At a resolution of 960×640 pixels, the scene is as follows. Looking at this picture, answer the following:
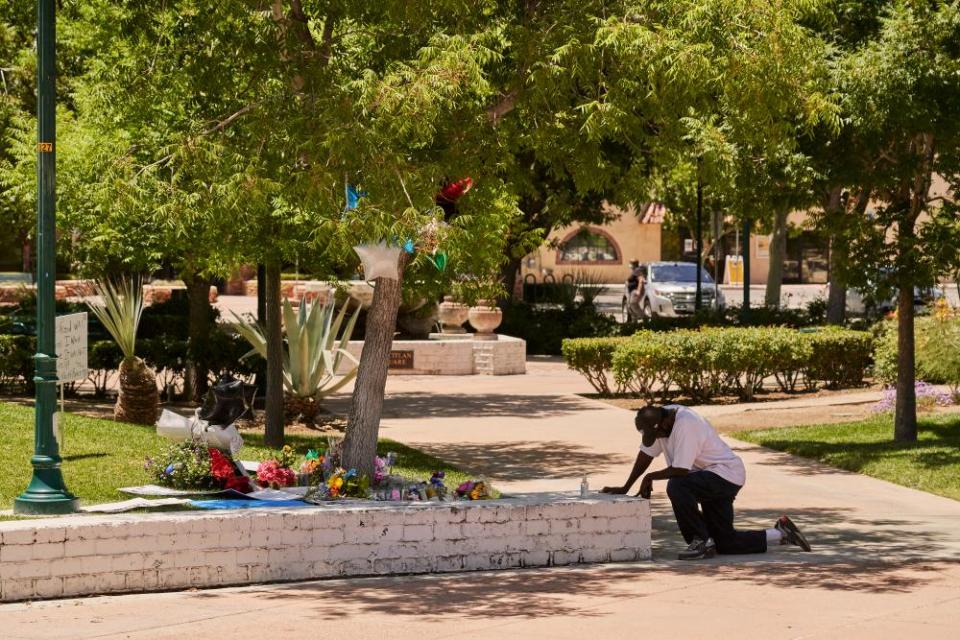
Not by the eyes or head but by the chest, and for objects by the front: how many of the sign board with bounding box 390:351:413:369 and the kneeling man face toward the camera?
1

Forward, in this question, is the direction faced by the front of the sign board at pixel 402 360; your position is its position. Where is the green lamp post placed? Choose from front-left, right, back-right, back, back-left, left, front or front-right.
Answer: front

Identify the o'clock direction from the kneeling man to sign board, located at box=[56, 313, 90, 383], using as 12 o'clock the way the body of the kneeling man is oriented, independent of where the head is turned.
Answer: The sign board is roughly at 12 o'clock from the kneeling man.

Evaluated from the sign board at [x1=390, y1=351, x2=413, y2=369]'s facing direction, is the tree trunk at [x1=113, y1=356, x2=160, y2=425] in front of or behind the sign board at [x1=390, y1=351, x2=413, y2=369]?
in front

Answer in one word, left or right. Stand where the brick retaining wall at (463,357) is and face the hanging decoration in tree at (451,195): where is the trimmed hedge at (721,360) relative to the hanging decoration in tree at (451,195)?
left

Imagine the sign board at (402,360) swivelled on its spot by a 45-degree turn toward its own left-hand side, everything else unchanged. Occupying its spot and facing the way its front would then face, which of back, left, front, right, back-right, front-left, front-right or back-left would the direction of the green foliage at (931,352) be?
front

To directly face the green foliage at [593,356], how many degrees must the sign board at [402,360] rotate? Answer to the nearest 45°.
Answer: approximately 45° to its left

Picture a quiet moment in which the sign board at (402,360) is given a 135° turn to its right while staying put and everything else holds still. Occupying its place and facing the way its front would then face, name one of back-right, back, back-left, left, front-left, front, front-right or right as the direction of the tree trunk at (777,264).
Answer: right

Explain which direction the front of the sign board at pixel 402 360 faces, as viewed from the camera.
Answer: facing the viewer

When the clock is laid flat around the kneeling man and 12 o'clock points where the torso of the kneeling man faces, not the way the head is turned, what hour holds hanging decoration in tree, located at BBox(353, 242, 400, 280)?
The hanging decoration in tree is roughly at 12 o'clock from the kneeling man.

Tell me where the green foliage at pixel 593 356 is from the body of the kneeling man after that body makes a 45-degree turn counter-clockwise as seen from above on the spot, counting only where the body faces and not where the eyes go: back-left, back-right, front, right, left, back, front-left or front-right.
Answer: back-right

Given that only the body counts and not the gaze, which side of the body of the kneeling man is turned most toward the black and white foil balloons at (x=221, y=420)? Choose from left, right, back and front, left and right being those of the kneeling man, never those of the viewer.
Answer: front

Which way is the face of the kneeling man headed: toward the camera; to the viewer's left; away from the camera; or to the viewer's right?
to the viewer's left

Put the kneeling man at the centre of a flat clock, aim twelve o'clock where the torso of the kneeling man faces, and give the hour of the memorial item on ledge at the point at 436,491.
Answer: The memorial item on ledge is roughly at 12 o'clock from the kneeling man.

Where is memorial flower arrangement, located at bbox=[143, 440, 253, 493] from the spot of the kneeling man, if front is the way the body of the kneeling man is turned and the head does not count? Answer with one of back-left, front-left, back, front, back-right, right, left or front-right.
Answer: front

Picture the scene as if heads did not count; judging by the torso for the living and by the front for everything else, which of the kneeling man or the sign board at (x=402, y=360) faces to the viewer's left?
the kneeling man

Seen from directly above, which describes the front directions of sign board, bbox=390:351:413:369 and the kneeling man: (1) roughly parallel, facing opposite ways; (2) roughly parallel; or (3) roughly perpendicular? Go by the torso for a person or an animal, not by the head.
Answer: roughly perpendicular

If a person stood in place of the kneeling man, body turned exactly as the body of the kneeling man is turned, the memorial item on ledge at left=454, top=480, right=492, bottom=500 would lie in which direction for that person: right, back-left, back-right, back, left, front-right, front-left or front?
front

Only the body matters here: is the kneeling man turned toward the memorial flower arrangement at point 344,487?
yes

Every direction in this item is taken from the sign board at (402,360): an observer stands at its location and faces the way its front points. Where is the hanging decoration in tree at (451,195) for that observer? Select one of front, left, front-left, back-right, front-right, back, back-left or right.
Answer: front

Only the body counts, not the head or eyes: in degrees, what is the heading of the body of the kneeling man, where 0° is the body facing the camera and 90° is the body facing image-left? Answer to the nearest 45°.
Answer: approximately 90°
